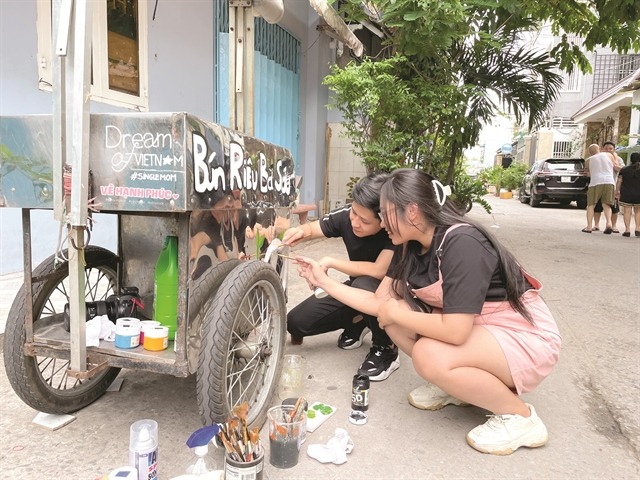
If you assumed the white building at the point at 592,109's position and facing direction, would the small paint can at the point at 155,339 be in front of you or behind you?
in front

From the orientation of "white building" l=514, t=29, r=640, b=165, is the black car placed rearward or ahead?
ahead

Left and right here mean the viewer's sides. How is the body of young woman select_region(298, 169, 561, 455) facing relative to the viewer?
facing to the left of the viewer

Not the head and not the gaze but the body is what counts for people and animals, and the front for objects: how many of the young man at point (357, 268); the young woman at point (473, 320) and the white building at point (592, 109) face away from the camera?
0

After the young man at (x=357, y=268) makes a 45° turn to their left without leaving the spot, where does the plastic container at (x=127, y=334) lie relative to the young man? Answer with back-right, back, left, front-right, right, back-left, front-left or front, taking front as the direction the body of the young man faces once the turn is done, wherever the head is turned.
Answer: front-right

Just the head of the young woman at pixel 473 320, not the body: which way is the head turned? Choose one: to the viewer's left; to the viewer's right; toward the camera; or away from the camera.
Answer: to the viewer's left

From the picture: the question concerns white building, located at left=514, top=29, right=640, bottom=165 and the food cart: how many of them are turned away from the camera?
0

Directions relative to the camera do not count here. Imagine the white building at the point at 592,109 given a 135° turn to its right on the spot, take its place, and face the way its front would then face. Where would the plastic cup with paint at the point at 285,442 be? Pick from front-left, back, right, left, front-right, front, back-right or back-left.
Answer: back

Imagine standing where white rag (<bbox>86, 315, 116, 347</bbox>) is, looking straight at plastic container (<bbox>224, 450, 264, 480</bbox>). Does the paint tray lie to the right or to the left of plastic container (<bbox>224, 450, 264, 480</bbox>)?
left

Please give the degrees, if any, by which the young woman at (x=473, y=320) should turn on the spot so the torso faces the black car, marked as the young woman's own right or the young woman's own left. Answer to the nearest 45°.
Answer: approximately 90° to the young woman's own right

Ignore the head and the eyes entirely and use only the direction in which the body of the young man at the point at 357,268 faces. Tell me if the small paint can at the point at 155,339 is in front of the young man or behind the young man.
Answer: in front

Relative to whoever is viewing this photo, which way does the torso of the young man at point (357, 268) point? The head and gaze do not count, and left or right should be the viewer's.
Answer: facing the viewer and to the left of the viewer

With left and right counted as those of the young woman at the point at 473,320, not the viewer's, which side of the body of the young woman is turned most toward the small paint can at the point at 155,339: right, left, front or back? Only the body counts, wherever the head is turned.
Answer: front

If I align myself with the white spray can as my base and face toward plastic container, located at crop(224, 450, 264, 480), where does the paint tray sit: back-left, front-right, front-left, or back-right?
front-left

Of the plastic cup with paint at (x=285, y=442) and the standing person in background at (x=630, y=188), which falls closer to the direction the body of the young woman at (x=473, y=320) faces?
the plastic cup with paint
